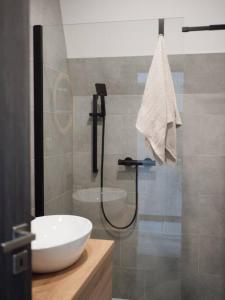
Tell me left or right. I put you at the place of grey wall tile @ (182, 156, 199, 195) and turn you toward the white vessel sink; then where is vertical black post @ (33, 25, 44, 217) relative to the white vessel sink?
right

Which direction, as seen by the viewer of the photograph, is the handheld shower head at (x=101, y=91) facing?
facing the viewer and to the left of the viewer

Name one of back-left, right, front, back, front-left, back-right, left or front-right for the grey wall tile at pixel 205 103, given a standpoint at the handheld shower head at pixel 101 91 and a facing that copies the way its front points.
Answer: back-left

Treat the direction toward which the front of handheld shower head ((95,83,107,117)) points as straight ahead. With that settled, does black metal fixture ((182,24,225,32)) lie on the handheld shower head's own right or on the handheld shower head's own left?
on the handheld shower head's own left

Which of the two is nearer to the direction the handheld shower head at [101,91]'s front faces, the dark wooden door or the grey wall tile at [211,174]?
the dark wooden door

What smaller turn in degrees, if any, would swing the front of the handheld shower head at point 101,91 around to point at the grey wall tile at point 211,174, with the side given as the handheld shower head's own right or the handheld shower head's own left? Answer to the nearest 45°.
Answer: approximately 135° to the handheld shower head's own left
